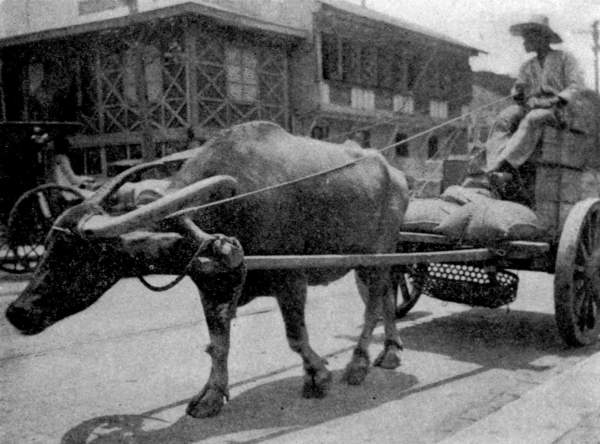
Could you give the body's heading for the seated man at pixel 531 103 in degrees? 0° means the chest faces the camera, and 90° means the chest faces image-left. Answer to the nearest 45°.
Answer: approximately 45°

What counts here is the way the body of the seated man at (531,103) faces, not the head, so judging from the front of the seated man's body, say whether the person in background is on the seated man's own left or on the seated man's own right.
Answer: on the seated man's own right

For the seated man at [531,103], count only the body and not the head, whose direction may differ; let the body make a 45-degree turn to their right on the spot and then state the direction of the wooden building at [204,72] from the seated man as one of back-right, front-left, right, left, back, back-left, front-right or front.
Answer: front-right

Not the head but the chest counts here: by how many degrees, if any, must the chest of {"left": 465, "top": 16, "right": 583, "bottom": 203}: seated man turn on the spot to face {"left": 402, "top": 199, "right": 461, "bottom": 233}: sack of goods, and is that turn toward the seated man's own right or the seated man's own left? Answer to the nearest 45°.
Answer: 0° — they already face it
